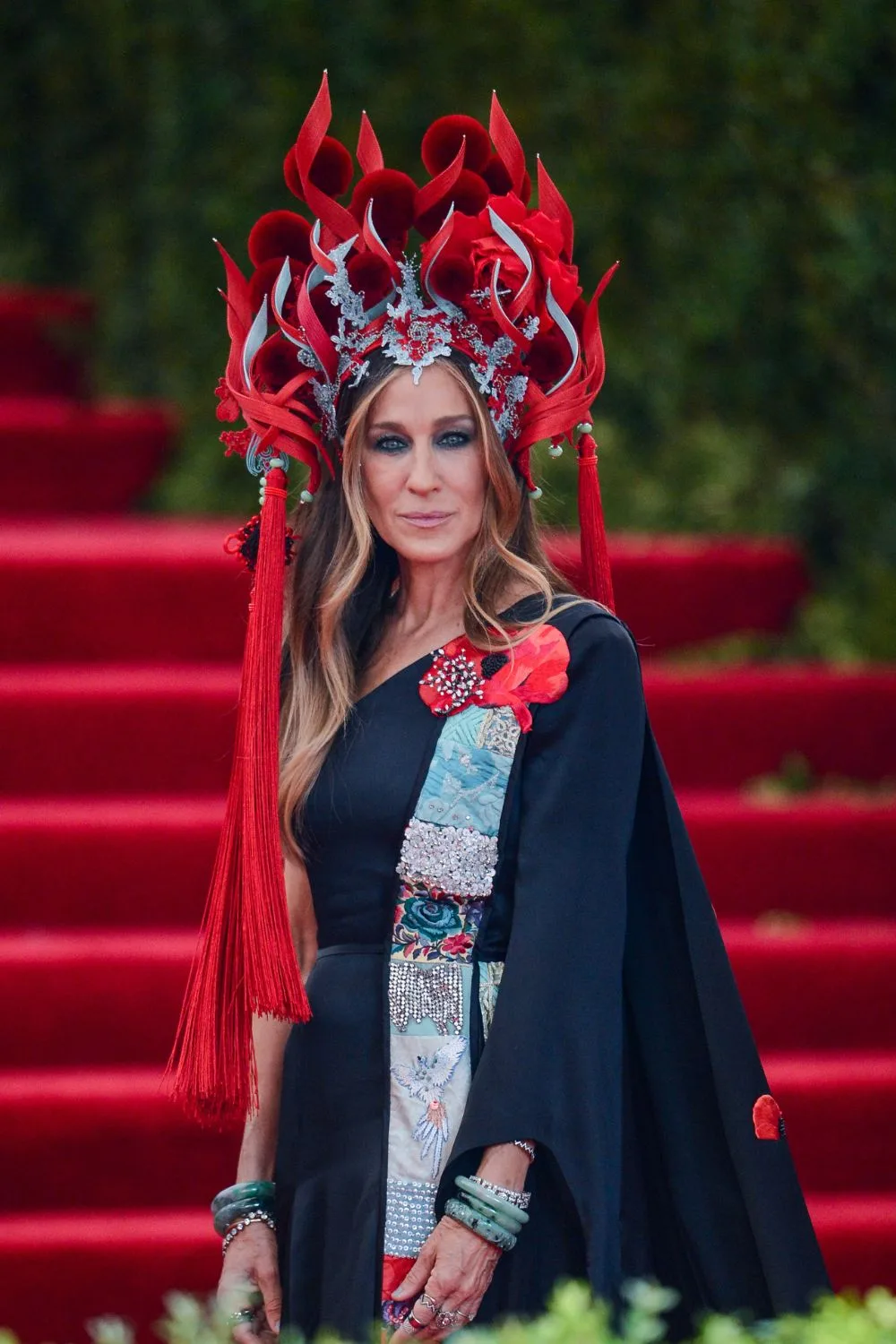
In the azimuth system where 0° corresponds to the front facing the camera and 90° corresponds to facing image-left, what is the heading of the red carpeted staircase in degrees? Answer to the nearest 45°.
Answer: approximately 0°

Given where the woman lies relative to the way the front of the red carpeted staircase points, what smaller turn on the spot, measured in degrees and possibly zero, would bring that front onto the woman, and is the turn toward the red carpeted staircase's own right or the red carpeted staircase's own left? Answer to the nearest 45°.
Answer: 0° — it already faces them
